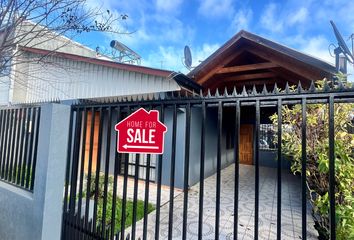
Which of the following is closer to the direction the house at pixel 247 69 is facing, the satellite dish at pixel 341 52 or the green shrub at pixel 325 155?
the green shrub

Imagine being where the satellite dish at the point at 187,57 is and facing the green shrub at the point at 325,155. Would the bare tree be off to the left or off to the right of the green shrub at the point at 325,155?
right

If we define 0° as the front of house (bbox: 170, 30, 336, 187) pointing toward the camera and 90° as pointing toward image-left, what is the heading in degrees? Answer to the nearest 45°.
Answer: approximately 0°

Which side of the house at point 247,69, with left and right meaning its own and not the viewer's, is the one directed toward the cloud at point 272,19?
back

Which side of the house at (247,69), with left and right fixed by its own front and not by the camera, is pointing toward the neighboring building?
right

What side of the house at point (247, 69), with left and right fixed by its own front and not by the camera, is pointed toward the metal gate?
front

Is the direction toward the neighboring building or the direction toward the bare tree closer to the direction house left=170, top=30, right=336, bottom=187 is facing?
the bare tree

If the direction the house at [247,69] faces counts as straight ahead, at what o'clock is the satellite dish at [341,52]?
The satellite dish is roughly at 10 o'clock from the house.
